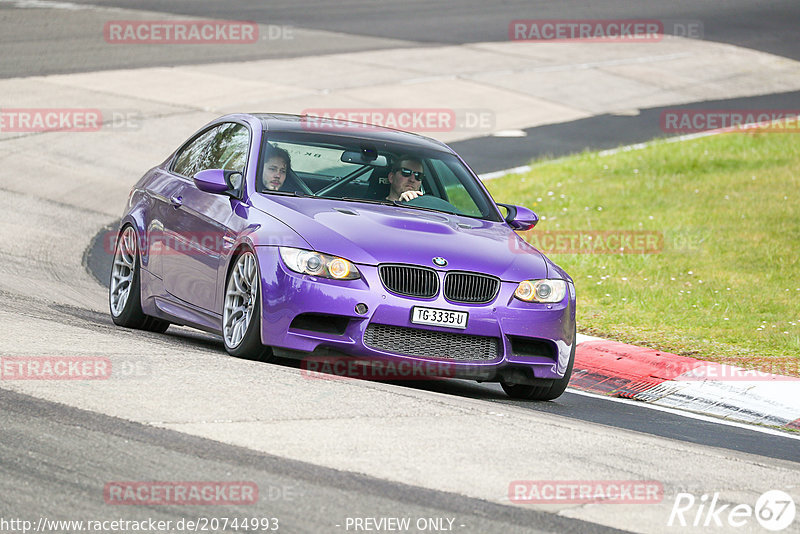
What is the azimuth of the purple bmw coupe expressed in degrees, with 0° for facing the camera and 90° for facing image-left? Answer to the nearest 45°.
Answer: approximately 315°

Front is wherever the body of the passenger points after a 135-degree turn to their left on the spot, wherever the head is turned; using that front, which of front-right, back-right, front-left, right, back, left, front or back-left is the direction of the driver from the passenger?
right

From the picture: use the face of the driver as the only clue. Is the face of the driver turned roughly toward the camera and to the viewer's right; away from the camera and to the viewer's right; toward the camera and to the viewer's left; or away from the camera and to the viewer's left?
toward the camera and to the viewer's right

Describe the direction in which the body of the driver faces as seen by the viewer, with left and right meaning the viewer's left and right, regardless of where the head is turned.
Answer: facing the viewer and to the right of the viewer

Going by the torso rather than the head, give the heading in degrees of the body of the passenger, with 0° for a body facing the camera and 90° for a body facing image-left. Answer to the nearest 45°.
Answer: approximately 315°
